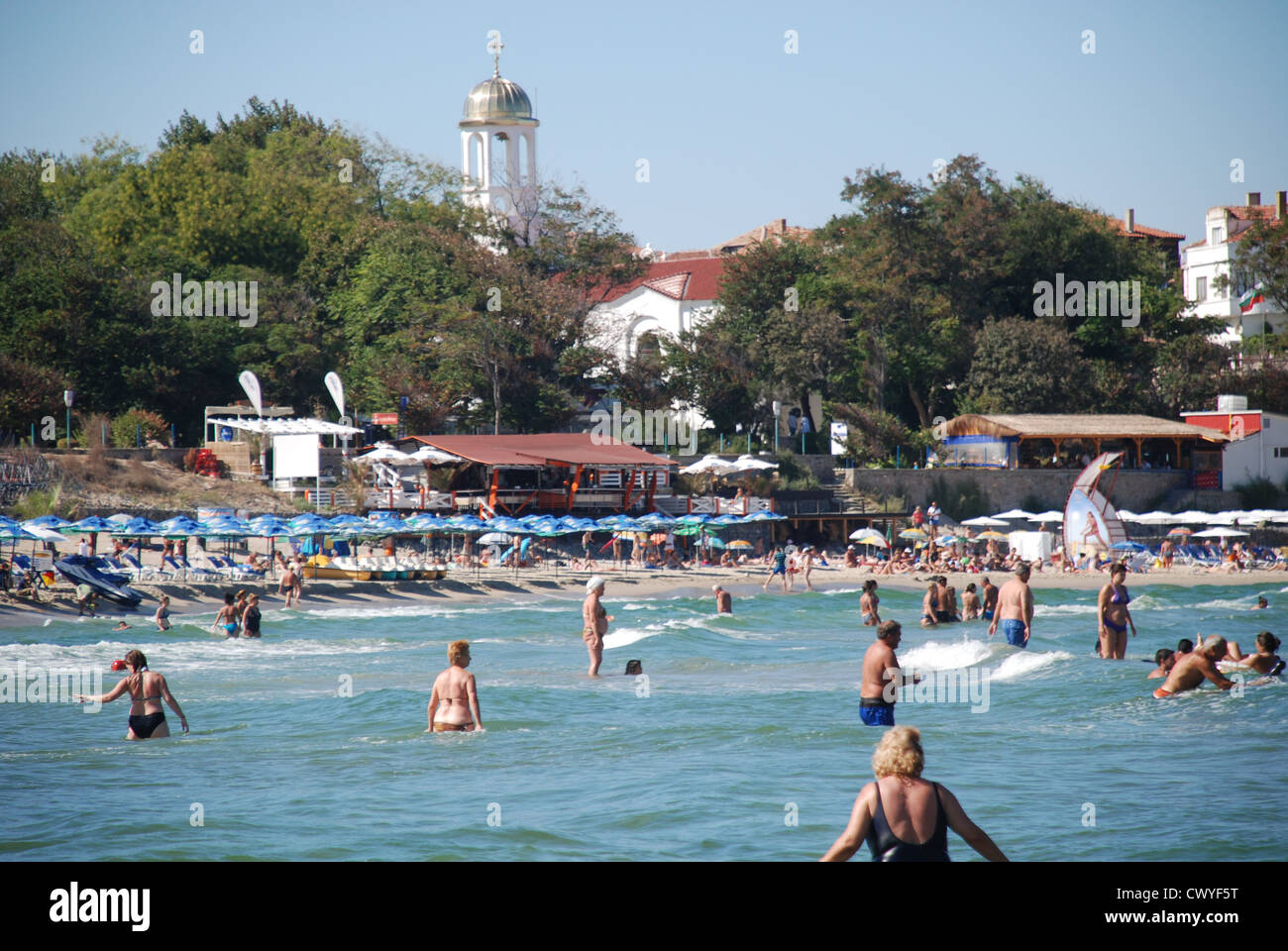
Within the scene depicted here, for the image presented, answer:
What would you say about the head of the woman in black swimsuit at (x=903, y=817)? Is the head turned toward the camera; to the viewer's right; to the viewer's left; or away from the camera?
away from the camera

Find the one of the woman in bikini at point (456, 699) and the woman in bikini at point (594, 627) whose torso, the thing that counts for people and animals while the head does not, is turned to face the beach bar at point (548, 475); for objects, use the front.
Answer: the woman in bikini at point (456, 699)

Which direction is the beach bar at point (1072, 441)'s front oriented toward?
toward the camera

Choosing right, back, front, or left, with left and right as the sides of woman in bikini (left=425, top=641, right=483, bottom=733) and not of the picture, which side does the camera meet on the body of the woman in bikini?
back

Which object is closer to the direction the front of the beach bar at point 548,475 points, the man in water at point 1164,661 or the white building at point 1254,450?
the man in water

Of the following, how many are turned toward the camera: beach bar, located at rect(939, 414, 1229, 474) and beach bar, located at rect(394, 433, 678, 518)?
2

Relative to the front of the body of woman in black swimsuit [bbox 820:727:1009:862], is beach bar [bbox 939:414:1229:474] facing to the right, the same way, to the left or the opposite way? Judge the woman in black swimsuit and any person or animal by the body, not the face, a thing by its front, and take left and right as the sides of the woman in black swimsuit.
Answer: the opposite way

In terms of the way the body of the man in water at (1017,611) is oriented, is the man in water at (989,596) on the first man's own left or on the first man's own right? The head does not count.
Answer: on the first man's own left

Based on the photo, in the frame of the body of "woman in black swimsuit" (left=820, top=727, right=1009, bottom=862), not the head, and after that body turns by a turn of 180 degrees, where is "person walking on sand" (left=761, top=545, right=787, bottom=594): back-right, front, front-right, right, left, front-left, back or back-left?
back

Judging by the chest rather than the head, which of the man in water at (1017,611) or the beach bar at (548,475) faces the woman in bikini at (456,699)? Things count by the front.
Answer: the beach bar

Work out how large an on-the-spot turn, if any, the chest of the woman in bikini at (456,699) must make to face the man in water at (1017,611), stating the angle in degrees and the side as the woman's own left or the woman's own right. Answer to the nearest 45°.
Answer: approximately 45° to the woman's own right

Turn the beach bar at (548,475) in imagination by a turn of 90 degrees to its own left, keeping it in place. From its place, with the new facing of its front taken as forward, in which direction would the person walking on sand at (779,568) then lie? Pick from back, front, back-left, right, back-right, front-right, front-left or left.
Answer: front-right

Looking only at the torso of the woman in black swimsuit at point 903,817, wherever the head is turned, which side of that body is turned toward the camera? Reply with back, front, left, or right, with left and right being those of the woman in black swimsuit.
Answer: back

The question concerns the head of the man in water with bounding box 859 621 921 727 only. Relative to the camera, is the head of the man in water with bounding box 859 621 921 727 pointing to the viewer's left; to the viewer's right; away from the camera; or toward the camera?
to the viewer's right

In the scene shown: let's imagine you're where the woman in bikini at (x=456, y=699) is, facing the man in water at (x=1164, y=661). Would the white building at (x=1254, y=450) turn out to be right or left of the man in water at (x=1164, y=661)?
left
